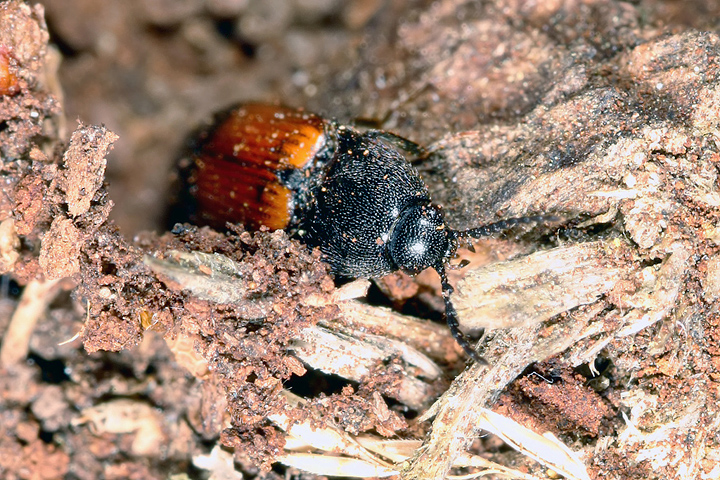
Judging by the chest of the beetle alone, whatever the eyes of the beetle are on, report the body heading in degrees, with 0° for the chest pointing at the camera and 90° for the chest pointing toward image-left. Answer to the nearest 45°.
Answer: approximately 315°
